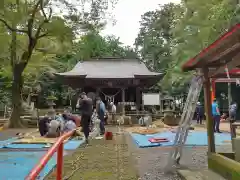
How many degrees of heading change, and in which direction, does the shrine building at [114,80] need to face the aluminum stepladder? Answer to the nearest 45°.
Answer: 0° — it already faces it

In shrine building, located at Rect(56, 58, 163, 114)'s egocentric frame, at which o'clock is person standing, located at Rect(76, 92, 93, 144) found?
The person standing is roughly at 12 o'clock from the shrine building.

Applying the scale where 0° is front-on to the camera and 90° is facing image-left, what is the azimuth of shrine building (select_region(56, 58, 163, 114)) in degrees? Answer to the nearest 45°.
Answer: approximately 0°

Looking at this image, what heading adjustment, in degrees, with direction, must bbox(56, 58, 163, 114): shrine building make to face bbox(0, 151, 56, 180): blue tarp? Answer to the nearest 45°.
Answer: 0° — it already faces it

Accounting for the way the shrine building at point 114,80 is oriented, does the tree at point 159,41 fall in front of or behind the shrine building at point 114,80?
behind

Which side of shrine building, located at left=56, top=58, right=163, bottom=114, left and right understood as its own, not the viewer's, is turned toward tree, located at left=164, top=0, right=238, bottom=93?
left

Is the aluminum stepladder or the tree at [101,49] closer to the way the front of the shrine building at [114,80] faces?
the aluminum stepladder

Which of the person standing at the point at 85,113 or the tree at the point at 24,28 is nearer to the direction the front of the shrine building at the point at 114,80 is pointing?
the person standing

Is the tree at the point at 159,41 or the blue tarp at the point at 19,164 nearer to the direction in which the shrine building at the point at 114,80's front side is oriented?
the blue tarp

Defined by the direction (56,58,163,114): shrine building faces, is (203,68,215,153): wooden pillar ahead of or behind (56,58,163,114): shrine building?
ahead
